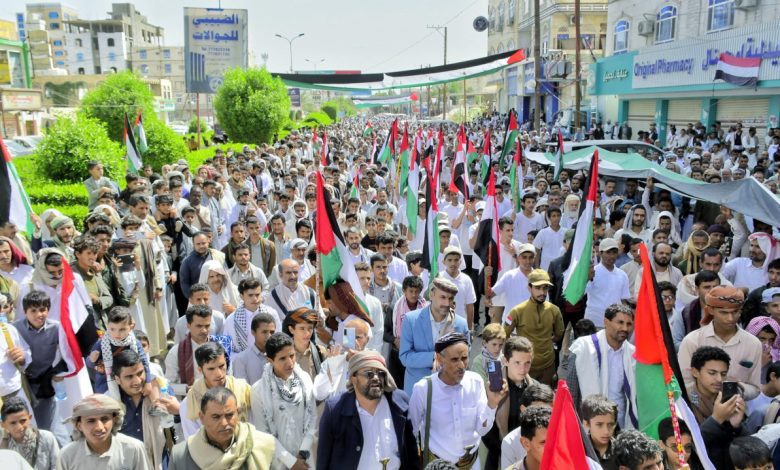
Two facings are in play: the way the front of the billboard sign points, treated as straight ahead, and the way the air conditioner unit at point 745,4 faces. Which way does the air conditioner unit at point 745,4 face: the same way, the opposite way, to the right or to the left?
to the right

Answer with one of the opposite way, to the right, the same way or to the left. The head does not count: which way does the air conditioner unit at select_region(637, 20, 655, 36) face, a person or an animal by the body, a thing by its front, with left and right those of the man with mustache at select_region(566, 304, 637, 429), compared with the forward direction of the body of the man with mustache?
to the right

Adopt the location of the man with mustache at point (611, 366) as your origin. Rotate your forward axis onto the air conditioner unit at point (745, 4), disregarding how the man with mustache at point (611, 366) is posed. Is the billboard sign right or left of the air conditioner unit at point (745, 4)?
left

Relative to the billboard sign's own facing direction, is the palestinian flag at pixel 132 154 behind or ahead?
ahead

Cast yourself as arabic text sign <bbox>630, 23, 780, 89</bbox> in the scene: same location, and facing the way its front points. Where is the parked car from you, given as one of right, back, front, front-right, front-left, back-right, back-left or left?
front-right

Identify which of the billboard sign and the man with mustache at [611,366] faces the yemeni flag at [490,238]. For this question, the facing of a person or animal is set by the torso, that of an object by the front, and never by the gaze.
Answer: the billboard sign

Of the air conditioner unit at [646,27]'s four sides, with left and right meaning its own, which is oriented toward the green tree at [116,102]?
front

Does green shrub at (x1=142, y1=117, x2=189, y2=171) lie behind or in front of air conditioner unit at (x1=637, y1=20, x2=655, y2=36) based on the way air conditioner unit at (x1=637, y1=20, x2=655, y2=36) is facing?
in front

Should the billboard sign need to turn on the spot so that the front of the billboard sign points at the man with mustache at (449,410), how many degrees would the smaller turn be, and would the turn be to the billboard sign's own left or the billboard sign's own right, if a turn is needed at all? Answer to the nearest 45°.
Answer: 0° — it already faces them

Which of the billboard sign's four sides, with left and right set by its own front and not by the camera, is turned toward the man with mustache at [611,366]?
front

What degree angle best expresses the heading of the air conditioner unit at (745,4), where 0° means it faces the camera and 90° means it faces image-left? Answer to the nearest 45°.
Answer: approximately 45°

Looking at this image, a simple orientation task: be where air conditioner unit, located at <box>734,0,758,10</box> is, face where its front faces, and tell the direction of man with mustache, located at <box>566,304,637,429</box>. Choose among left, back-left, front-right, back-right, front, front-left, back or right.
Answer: front-left

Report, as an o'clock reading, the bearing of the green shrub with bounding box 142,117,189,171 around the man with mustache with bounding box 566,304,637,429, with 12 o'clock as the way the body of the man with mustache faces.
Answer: The green shrub is roughly at 6 o'clock from the man with mustache.

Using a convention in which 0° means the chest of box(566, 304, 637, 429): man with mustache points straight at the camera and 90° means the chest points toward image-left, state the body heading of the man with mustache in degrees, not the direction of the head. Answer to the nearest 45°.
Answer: approximately 315°
